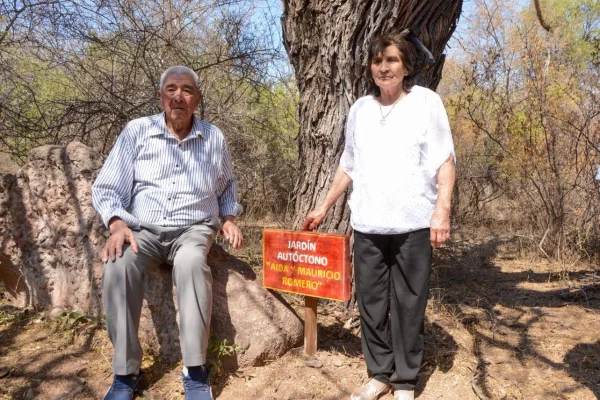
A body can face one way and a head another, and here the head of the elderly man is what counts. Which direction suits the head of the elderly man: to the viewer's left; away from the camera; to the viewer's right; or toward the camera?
toward the camera

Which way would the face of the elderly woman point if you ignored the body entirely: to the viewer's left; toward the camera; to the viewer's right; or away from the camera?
toward the camera

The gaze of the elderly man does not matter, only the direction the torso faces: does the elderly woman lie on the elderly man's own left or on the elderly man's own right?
on the elderly man's own left

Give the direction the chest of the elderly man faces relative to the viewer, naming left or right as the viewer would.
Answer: facing the viewer
